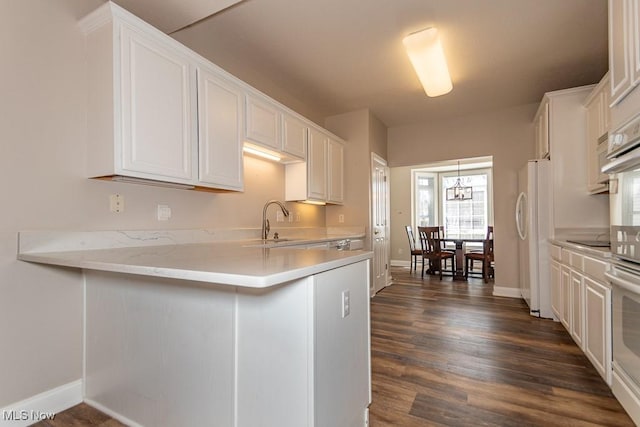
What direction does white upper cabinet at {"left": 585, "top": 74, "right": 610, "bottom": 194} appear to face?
to the viewer's left

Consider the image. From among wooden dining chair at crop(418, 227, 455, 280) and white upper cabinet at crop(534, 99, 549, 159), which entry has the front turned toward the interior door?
the white upper cabinet

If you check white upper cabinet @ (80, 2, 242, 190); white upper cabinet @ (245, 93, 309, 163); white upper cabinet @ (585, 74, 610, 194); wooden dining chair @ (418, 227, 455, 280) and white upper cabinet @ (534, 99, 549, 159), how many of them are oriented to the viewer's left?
2

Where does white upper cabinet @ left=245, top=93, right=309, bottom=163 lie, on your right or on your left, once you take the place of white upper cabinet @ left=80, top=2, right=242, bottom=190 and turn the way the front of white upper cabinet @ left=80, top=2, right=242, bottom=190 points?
on your left

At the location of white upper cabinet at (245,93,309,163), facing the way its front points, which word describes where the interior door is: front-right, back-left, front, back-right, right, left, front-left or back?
left

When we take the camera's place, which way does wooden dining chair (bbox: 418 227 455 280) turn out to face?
facing away from the viewer and to the right of the viewer

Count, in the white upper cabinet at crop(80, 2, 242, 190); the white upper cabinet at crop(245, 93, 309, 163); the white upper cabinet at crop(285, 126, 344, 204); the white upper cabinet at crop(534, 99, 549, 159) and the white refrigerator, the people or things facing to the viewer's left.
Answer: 2

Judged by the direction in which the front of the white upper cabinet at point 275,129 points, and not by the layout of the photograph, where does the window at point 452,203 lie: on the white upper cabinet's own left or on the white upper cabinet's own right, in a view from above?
on the white upper cabinet's own left

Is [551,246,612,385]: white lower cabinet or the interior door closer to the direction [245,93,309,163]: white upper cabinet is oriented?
the white lower cabinet

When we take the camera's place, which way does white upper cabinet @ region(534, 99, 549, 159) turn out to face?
facing to the left of the viewer

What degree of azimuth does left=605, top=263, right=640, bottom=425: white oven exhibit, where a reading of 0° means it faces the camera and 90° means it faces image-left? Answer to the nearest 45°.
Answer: approximately 45°

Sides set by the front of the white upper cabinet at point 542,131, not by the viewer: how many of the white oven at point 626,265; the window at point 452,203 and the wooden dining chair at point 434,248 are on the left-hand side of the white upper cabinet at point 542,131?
1

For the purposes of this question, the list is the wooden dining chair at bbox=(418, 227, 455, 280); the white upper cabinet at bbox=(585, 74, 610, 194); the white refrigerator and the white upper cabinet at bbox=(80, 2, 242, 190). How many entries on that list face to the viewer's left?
2
